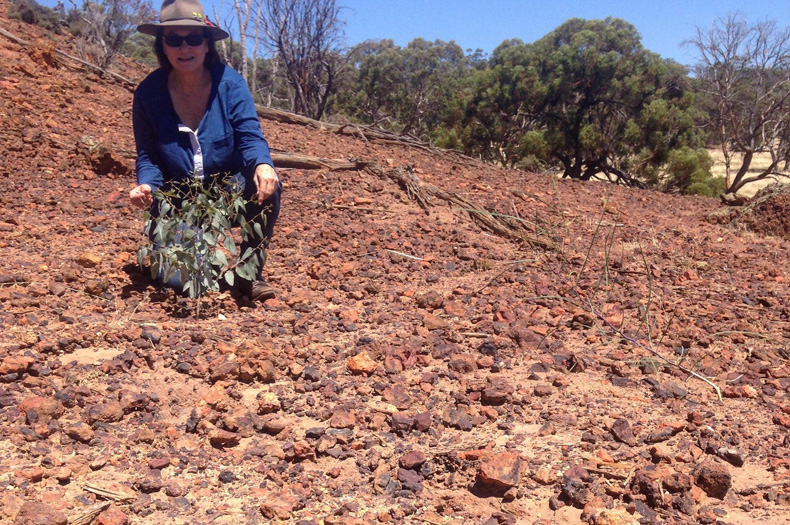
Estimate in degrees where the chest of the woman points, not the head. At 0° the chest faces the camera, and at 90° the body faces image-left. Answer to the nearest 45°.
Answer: approximately 0°

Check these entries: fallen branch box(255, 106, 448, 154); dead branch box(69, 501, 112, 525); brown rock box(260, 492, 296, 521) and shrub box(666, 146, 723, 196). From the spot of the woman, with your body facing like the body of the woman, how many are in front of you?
2

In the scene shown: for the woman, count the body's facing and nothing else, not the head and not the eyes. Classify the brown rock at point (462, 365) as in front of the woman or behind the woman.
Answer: in front

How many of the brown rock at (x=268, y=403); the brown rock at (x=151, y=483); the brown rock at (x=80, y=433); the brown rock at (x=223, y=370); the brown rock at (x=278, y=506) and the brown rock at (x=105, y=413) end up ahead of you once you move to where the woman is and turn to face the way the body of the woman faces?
6

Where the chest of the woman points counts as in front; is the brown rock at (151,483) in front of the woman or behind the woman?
in front

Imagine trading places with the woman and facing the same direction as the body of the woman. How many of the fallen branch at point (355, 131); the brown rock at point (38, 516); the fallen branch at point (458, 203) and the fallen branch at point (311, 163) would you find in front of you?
1

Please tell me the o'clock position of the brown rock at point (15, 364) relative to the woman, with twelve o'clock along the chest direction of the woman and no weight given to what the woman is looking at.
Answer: The brown rock is roughly at 1 o'clock from the woman.

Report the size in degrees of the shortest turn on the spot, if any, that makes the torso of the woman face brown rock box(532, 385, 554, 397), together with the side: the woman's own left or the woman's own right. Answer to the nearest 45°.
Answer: approximately 45° to the woman's own left

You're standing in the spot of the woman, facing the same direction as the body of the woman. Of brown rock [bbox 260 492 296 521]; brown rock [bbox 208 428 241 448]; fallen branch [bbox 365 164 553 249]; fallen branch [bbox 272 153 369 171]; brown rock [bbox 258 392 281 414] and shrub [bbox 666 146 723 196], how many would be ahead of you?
3

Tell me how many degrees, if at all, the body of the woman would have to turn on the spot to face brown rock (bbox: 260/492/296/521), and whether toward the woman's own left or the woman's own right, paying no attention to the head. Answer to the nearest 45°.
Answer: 0° — they already face it

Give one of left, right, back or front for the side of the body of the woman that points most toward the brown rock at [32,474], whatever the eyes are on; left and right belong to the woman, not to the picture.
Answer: front

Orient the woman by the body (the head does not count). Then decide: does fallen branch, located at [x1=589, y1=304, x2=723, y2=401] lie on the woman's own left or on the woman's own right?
on the woman's own left

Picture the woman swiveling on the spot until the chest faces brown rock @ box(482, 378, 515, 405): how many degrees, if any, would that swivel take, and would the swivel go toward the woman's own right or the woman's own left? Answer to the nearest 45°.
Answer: approximately 45° to the woman's own left

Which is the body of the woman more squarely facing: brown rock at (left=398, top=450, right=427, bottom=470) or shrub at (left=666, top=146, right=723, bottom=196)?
the brown rock

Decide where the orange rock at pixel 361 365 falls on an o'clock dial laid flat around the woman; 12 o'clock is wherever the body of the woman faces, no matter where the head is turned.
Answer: The orange rock is roughly at 11 o'clock from the woman.

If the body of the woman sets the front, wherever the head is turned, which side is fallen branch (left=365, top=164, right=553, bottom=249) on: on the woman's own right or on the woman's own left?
on the woman's own left
